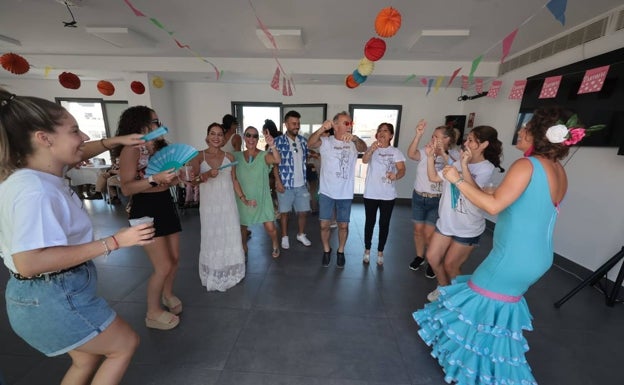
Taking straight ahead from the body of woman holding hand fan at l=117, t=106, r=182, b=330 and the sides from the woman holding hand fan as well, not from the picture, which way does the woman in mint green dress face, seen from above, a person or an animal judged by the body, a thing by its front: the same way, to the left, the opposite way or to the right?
to the right

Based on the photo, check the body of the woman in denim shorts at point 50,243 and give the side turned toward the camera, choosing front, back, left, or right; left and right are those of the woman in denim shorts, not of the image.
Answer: right

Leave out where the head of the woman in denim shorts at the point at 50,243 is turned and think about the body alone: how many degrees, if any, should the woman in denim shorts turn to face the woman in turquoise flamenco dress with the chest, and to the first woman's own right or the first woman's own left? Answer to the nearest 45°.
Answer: approximately 45° to the first woman's own right

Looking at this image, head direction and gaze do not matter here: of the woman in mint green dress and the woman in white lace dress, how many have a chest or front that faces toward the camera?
2

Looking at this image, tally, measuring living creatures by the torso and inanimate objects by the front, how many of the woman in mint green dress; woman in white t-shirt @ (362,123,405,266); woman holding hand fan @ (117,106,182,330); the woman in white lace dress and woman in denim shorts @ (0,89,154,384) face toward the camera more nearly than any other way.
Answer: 3

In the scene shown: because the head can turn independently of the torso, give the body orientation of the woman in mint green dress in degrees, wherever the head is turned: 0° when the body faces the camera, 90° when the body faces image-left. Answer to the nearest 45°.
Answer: approximately 0°

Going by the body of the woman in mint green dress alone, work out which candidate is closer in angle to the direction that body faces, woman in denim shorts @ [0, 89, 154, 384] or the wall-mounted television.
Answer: the woman in denim shorts

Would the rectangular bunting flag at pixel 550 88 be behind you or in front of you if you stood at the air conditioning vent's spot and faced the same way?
in front

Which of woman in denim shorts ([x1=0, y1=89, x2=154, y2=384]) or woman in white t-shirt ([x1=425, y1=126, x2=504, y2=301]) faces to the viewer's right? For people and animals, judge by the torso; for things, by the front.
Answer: the woman in denim shorts

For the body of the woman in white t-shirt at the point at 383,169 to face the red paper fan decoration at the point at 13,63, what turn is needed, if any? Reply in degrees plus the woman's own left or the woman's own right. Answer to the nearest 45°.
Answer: approximately 90° to the woman's own right
